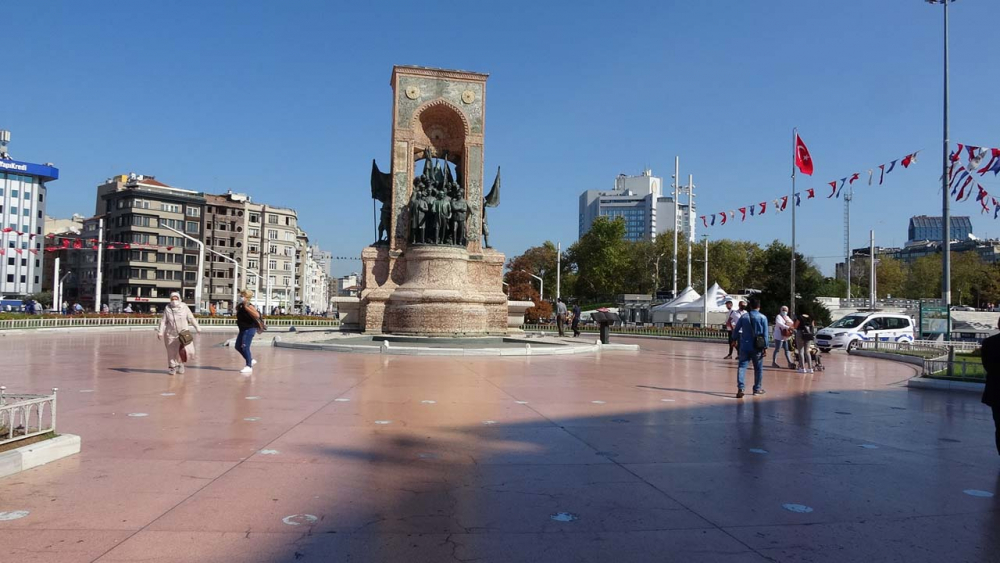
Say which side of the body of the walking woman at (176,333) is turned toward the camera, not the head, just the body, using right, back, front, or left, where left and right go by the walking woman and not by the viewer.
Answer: front

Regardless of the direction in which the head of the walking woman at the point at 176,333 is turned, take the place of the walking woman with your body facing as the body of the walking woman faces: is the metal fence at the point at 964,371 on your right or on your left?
on your left

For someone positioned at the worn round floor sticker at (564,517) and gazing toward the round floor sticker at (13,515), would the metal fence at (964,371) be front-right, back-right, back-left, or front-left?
back-right

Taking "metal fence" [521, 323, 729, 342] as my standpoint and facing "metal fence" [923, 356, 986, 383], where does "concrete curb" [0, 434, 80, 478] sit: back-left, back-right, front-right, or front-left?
front-right

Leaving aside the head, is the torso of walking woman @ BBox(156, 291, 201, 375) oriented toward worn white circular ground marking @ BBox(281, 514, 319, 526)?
yes

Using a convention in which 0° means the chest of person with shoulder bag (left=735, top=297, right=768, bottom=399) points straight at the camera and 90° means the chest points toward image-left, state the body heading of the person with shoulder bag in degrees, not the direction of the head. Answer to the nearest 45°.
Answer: approximately 180°

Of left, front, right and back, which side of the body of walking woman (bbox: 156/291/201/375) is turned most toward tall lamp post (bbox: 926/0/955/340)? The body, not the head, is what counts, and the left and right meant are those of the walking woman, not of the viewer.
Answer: left

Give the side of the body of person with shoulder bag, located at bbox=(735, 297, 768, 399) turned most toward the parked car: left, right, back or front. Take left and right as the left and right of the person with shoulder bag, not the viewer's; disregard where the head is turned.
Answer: front

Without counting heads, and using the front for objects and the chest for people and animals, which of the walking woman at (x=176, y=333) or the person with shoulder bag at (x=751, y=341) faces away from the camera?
the person with shoulder bag

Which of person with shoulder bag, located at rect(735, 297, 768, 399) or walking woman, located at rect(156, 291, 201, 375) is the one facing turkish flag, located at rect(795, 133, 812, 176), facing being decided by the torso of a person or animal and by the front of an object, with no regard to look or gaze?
the person with shoulder bag

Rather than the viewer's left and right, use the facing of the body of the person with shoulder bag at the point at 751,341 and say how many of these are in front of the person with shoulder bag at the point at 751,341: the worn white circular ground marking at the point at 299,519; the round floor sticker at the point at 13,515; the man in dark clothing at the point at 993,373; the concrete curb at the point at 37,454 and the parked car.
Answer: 1

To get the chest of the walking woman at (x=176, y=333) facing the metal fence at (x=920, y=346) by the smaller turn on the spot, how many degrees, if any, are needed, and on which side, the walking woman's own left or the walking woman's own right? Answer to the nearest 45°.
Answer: approximately 90° to the walking woman's own left

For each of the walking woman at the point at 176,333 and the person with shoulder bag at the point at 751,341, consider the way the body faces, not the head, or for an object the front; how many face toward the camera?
1

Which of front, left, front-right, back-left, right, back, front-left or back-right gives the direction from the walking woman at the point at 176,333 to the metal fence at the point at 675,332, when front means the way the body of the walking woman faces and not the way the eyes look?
back-left

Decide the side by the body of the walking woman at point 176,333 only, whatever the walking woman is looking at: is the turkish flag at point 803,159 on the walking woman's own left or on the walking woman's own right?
on the walking woman's own left

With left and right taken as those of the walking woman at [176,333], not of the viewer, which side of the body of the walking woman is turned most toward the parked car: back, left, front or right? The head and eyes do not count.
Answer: left
